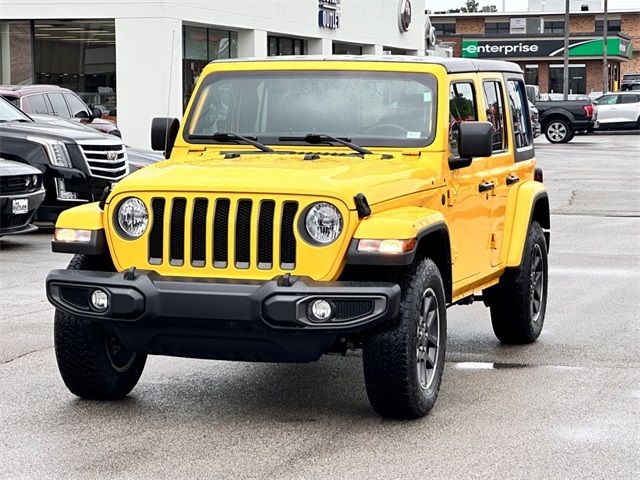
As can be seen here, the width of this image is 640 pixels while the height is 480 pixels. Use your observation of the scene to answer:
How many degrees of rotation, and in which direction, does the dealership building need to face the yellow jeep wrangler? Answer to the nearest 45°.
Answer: approximately 45° to its right

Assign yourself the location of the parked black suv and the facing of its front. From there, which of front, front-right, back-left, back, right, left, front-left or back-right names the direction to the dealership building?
back-left

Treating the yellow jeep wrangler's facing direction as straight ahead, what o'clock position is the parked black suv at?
The parked black suv is roughly at 4 o'clock from the yellow jeep wrangler.

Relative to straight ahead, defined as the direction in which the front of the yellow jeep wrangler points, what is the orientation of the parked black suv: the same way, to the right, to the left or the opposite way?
to the left

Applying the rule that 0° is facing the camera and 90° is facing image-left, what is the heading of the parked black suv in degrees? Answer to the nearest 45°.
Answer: approximately 315°

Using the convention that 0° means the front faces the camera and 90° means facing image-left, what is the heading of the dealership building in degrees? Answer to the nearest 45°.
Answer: approximately 315°

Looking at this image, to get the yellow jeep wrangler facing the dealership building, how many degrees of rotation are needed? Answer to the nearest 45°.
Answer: approximately 135° to its right

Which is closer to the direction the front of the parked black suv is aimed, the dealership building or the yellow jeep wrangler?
the yellow jeep wrangler
